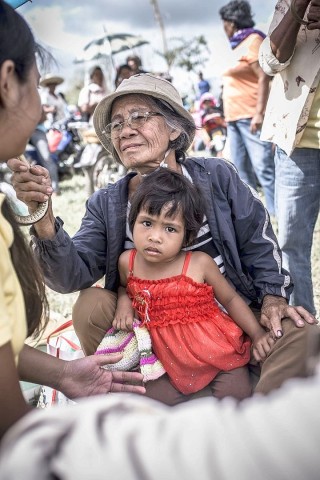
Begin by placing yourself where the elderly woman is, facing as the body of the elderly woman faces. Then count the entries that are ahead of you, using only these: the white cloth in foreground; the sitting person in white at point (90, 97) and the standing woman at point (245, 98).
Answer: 1

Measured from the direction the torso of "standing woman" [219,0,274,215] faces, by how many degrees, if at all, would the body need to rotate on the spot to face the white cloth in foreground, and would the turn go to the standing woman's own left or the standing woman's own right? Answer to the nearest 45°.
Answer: approximately 45° to the standing woman's own left

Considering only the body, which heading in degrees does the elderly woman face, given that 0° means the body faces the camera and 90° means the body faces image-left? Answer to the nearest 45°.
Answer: approximately 0°

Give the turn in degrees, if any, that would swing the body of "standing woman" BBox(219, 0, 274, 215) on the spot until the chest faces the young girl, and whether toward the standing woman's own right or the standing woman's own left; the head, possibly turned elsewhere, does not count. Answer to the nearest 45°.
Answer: approximately 45° to the standing woman's own left

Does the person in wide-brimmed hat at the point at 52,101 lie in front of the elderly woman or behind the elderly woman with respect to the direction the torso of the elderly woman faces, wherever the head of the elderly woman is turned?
behind

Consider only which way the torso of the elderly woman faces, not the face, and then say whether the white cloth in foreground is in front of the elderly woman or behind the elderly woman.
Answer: in front

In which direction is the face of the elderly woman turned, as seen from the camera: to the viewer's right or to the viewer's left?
to the viewer's left
